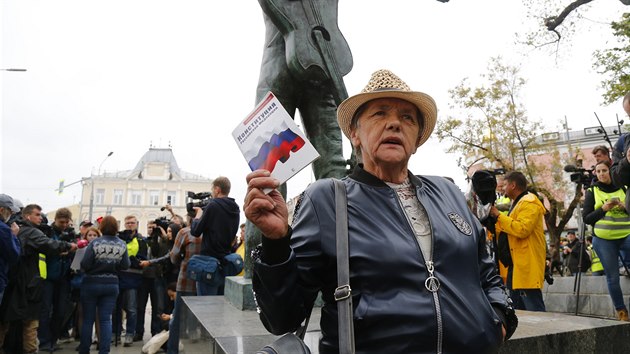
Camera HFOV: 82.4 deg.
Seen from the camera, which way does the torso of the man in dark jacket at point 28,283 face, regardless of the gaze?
to the viewer's right

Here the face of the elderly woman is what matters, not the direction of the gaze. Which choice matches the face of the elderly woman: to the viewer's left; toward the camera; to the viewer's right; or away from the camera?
toward the camera

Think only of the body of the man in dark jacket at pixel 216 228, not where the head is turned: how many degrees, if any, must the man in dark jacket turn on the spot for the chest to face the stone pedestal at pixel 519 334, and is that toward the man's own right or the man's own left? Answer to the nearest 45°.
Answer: approximately 180°

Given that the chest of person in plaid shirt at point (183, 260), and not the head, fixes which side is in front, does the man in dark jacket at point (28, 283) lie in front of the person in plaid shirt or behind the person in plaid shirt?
in front

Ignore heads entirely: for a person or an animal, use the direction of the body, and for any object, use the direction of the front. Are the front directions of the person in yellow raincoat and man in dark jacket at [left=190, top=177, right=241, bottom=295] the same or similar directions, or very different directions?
same or similar directions

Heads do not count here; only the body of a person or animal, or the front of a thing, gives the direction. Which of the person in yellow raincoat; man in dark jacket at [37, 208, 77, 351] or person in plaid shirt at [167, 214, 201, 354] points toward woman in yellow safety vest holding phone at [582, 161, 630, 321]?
the man in dark jacket

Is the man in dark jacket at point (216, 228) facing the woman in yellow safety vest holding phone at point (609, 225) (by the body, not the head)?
no

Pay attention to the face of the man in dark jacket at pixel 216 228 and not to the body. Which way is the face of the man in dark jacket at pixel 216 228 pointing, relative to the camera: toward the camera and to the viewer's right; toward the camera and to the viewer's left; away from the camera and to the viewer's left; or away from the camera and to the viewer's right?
away from the camera and to the viewer's left

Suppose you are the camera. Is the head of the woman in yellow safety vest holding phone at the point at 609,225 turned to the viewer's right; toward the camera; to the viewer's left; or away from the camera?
toward the camera

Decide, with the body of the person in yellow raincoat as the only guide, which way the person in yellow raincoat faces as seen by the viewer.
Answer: to the viewer's left

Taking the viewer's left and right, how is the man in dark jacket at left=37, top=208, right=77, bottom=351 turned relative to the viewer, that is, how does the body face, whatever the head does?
facing the viewer and to the right of the viewer

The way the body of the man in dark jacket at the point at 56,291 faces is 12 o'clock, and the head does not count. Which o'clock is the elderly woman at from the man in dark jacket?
The elderly woman is roughly at 1 o'clock from the man in dark jacket.

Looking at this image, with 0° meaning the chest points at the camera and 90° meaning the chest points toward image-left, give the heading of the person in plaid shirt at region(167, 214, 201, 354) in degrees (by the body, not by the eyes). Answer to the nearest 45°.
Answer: approximately 90°

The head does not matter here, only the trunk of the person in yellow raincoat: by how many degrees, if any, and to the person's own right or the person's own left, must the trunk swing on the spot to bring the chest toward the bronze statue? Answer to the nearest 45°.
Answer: approximately 45° to the person's own left

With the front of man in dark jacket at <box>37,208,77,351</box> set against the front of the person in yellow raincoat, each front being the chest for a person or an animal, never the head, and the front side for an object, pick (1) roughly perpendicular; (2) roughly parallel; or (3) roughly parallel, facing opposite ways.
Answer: roughly parallel, facing opposite ways

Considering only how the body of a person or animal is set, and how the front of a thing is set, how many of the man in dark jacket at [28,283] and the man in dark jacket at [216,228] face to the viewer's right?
1

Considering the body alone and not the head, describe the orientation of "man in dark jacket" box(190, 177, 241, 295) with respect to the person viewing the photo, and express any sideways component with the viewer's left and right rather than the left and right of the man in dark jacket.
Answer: facing away from the viewer and to the left of the viewer

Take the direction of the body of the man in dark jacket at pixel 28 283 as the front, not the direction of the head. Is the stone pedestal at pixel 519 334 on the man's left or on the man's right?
on the man's right

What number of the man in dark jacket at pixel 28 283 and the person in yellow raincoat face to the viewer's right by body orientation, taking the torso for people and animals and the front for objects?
1
